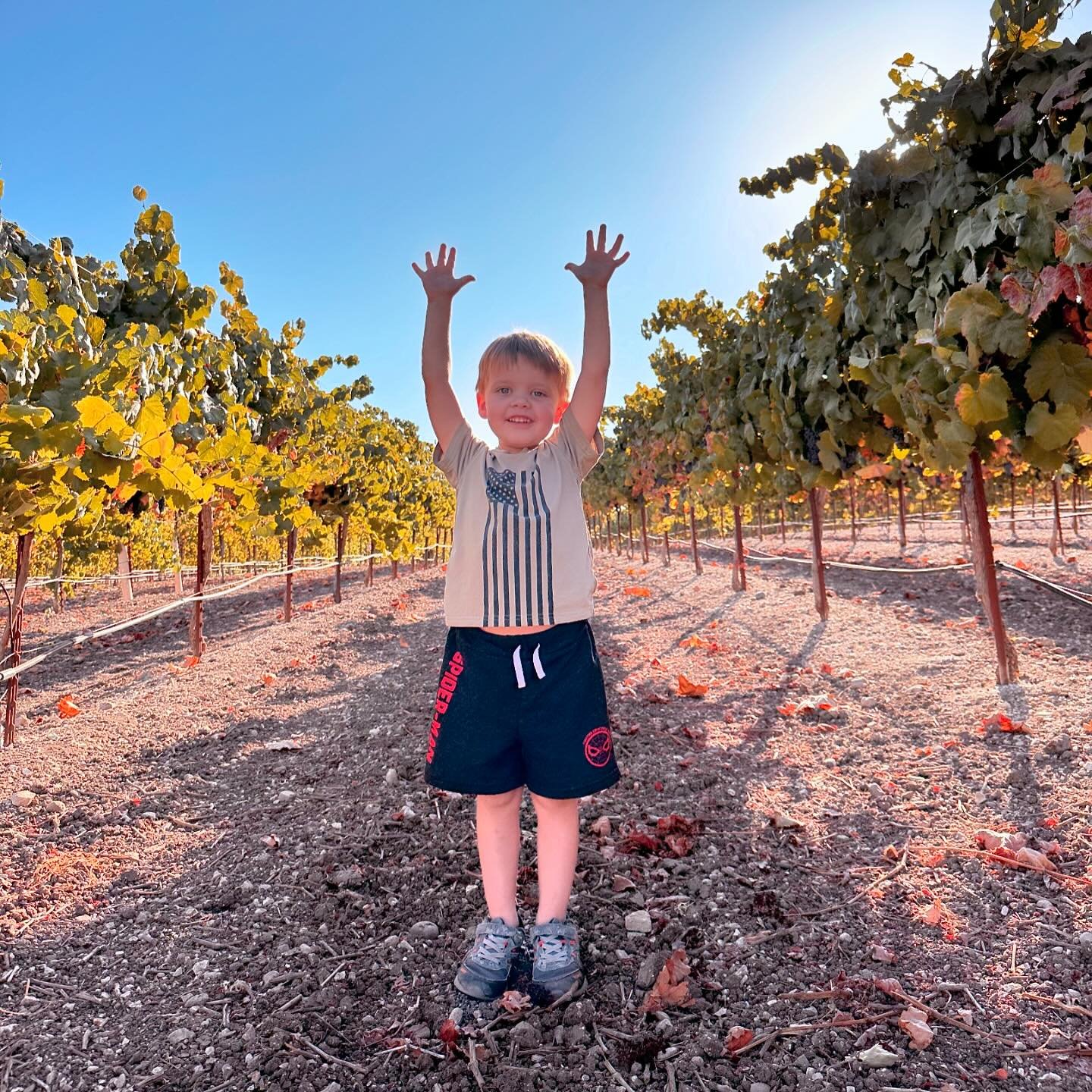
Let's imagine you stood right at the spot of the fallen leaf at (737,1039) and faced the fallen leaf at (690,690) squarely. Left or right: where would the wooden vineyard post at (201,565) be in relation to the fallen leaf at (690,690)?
left

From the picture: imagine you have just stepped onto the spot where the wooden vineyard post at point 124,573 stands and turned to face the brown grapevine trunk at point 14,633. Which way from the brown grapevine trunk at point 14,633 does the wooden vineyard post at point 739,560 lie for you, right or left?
left

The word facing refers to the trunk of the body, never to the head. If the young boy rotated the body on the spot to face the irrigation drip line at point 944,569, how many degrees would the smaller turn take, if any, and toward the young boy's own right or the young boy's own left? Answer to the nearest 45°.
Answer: approximately 135° to the young boy's own left

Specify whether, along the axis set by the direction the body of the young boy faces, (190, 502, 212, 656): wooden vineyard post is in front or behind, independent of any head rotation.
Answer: behind

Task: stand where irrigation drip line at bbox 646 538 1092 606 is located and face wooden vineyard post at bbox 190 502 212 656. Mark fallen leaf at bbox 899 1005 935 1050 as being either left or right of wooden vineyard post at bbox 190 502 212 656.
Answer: left

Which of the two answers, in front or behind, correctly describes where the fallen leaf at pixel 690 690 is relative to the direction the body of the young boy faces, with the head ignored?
behind

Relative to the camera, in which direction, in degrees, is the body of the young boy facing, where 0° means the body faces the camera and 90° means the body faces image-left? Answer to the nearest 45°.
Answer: approximately 0°

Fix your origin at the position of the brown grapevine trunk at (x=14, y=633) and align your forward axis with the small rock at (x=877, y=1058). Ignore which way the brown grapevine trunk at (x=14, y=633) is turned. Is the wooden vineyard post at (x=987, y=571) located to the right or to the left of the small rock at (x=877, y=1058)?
left

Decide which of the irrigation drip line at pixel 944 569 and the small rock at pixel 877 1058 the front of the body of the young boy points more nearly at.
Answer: the small rock
